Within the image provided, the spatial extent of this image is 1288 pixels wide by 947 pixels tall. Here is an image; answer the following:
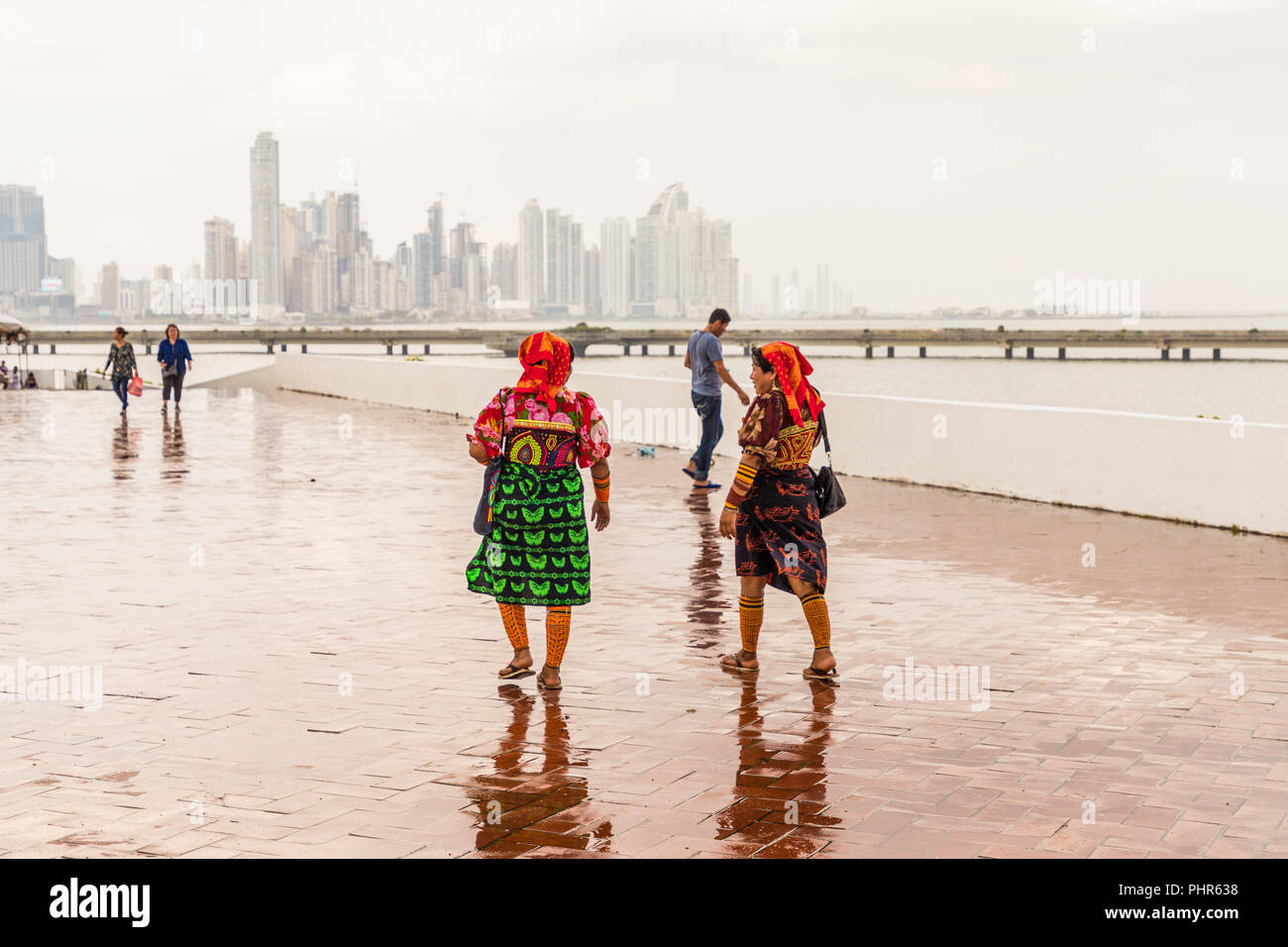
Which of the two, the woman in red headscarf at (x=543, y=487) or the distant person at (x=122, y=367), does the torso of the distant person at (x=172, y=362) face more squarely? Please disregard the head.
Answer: the woman in red headscarf

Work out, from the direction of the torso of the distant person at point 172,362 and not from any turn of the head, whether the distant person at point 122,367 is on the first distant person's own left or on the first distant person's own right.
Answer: on the first distant person's own right

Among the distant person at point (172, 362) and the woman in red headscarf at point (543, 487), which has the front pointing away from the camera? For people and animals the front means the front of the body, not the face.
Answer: the woman in red headscarf

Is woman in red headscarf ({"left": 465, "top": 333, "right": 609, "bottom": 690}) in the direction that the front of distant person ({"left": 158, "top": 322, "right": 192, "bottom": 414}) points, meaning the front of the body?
yes

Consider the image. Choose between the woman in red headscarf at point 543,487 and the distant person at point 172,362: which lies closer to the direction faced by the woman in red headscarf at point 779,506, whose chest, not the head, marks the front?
the distant person

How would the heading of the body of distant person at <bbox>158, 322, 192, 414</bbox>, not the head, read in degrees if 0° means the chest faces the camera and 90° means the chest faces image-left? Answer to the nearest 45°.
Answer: approximately 0°

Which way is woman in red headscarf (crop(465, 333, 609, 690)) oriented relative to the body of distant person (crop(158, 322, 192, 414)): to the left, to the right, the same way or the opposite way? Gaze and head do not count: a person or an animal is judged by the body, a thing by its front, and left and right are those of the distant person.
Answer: the opposite way

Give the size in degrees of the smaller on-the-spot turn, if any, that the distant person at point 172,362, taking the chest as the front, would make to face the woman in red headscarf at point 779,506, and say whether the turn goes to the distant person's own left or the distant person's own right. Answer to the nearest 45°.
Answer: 0° — they already face them

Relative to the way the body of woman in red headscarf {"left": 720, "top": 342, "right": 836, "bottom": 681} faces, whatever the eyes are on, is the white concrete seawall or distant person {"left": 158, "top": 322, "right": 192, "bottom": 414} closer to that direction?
the distant person

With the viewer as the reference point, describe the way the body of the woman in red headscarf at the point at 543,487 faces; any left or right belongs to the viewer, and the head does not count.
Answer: facing away from the viewer

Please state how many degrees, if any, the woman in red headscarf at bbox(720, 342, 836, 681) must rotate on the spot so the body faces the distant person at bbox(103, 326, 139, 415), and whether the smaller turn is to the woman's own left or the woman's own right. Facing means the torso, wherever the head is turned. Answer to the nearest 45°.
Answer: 0° — they already face them

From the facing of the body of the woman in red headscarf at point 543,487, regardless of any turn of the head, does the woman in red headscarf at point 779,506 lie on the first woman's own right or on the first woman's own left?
on the first woman's own right
